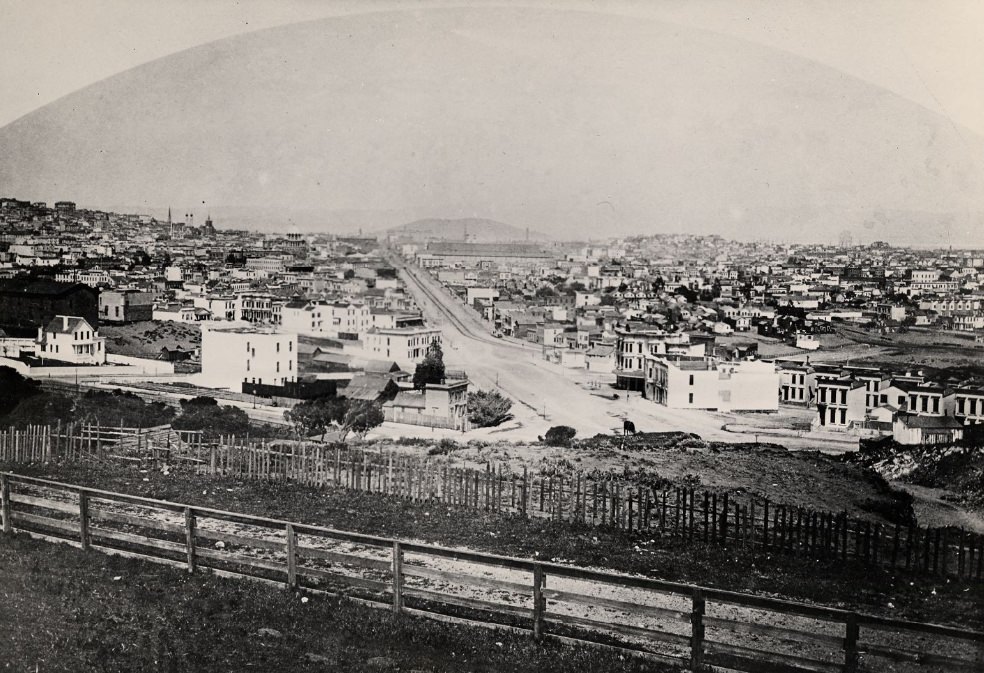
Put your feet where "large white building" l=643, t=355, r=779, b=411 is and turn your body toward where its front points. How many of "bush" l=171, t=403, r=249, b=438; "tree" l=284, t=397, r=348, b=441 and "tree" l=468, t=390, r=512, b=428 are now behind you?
0

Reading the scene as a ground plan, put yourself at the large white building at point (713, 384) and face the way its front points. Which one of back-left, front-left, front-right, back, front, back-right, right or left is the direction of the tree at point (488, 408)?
front

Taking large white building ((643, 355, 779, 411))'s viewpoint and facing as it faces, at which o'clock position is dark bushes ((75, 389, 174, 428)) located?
The dark bushes is roughly at 12 o'clock from the large white building.

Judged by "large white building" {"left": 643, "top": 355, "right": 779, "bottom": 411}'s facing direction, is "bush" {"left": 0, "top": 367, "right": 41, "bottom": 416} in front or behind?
in front

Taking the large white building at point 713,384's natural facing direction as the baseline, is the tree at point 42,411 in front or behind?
in front

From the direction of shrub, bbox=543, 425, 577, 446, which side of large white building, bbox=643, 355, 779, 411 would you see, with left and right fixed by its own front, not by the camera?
front

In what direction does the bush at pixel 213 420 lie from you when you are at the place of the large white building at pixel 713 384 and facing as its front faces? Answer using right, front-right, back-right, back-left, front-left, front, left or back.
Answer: front

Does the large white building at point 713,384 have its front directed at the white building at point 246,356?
yes
